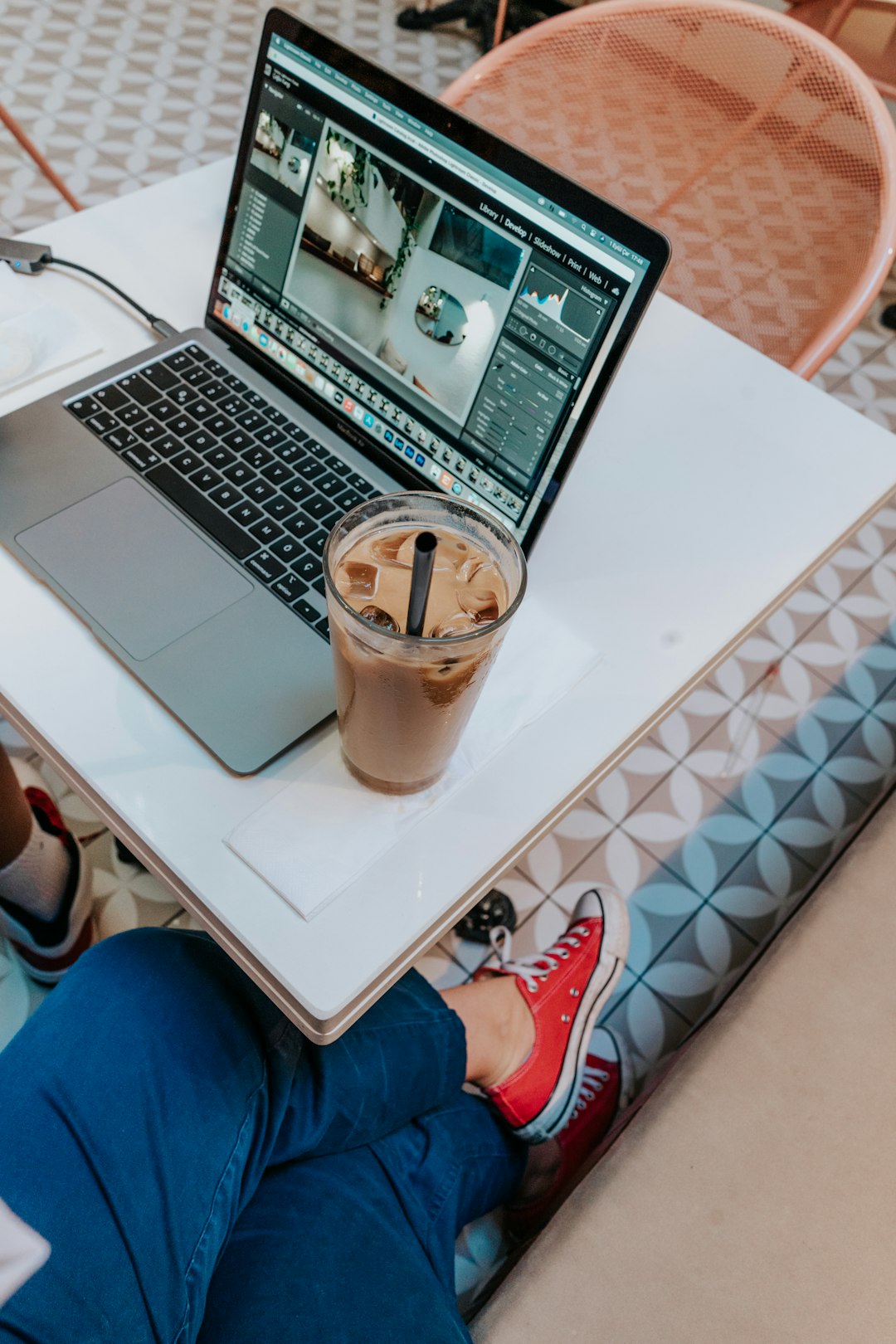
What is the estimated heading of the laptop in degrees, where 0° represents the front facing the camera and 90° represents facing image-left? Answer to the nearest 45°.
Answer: approximately 45°

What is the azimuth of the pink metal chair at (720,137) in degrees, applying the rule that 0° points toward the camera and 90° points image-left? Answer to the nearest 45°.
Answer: approximately 45°

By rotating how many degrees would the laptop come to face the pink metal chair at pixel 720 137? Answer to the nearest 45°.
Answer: approximately 180°
